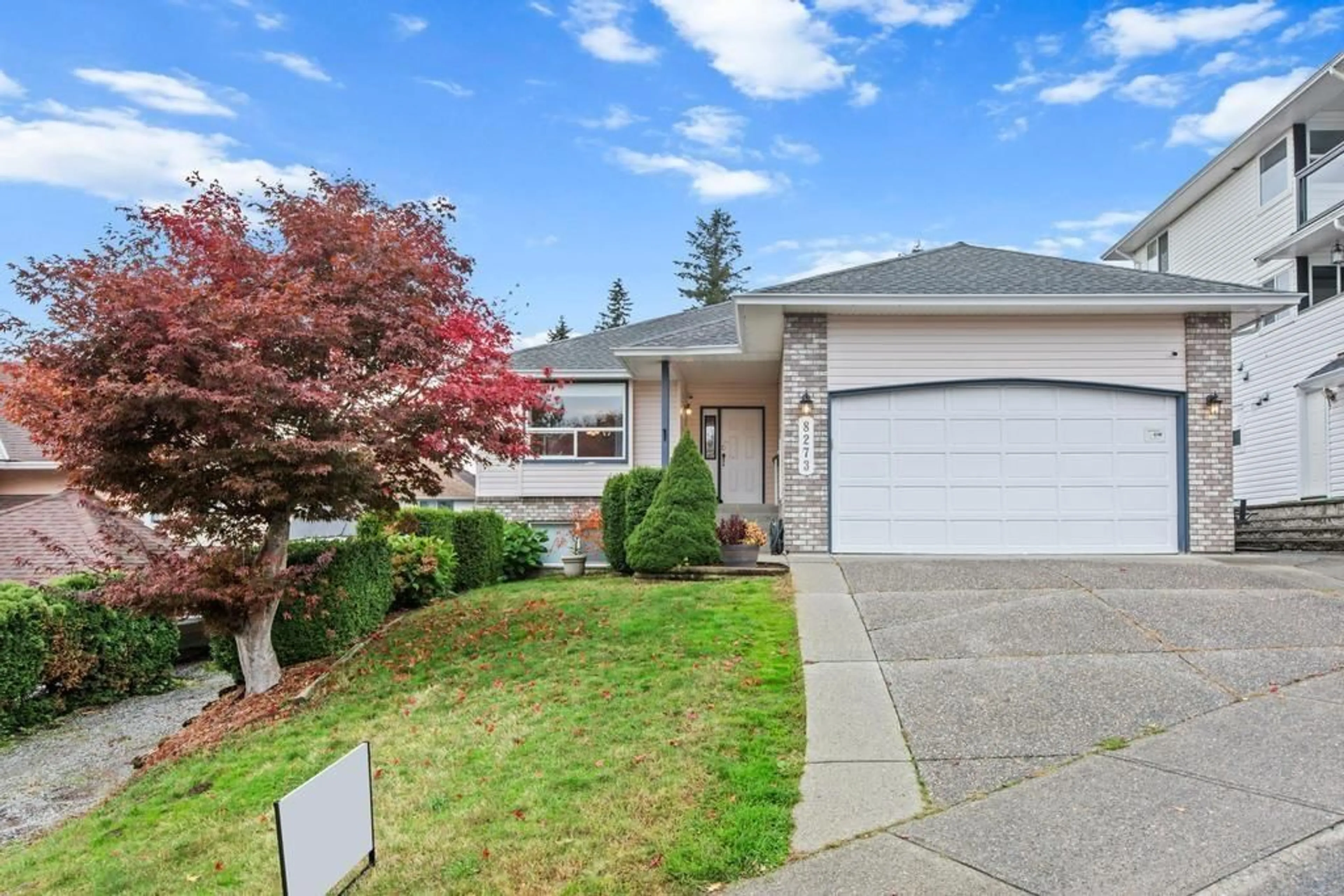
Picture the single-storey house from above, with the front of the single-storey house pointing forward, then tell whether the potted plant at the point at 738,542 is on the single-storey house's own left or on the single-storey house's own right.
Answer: on the single-storey house's own right

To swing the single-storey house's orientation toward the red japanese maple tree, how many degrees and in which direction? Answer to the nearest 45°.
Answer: approximately 45° to its right

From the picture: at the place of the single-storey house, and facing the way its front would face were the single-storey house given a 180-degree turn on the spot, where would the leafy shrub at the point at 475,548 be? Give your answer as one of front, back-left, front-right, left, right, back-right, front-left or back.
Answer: left

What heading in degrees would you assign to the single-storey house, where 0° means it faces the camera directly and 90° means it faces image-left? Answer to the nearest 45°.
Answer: approximately 0°

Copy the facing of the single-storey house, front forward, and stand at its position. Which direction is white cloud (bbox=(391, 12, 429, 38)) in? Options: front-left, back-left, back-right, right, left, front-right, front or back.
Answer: right

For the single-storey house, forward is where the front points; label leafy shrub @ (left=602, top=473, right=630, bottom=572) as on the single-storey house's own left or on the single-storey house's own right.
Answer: on the single-storey house's own right

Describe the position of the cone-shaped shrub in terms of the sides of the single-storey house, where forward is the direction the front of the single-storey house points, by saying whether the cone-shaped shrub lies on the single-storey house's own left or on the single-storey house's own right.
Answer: on the single-storey house's own right

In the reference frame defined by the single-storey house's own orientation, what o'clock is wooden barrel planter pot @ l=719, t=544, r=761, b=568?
The wooden barrel planter pot is roughly at 2 o'clock from the single-storey house.

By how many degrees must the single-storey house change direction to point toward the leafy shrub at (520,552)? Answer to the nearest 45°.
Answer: approximately 90° to its right

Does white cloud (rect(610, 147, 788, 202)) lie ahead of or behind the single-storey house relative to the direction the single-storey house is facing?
behind

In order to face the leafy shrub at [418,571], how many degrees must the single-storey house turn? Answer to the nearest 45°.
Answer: approximately 90° to its right

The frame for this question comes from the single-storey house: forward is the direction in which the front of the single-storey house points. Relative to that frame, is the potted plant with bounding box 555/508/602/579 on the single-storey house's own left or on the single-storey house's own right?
on the single-storey house's own right

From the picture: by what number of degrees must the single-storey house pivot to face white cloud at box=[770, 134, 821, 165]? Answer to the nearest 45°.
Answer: approximately 180°
